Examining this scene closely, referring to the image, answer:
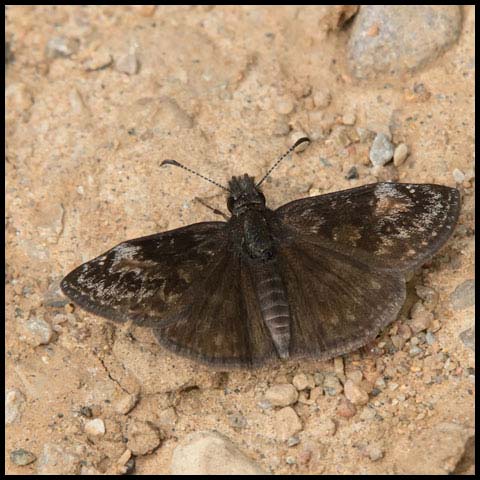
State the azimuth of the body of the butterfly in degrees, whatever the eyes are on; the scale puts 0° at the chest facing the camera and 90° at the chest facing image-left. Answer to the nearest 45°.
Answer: approximately 180°

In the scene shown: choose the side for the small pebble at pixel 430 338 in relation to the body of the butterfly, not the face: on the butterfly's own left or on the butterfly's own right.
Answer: on the butterfly's own right

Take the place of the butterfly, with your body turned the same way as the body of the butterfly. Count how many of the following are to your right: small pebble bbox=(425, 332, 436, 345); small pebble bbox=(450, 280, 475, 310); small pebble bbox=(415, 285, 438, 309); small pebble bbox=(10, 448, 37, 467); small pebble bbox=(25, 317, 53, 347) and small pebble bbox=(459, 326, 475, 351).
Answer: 4

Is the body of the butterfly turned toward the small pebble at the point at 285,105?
yes

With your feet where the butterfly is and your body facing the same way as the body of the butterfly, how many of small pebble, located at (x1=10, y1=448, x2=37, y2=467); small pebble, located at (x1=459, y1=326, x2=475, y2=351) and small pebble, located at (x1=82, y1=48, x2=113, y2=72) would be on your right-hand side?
1

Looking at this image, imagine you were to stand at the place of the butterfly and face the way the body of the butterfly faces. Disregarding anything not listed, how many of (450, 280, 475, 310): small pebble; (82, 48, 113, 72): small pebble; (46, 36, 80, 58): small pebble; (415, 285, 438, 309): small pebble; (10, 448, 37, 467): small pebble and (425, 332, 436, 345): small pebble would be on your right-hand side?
3

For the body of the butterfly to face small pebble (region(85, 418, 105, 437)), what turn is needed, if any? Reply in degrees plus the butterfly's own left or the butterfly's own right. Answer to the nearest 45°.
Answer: approximately 90° to the butterfly's own left

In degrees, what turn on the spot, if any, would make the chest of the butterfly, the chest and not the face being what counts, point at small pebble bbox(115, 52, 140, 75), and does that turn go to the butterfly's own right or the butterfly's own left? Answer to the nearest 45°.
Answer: approximately 45° to the butterfly's own left

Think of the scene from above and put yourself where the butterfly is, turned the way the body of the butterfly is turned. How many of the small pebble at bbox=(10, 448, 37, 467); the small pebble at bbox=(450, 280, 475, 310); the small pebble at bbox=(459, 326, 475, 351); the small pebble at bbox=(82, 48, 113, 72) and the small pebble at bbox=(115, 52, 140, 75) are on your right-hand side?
2

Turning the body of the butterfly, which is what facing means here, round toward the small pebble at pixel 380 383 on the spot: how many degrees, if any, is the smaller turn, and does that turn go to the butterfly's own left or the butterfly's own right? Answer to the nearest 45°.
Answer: approximately 90° to the butterfly's own right

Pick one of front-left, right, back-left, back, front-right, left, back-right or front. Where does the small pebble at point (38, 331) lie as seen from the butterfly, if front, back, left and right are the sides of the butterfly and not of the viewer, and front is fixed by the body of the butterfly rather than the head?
left
